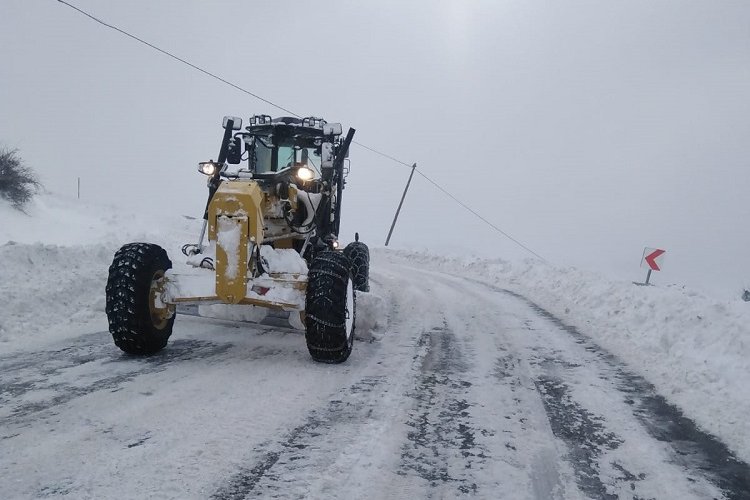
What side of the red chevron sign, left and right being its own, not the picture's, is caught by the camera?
front

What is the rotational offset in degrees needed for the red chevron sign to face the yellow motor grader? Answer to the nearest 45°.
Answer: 0° — it already faces it
